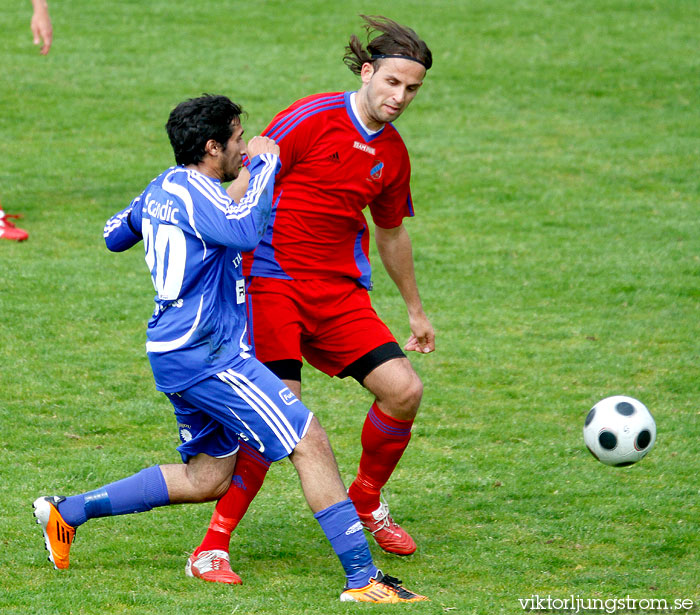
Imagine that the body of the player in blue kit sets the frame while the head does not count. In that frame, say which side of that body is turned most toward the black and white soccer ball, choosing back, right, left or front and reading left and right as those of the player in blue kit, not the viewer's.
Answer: front

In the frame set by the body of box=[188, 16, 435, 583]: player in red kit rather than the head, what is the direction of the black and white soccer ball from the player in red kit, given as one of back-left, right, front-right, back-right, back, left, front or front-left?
front-left

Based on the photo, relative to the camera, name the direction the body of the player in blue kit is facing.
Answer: to the viewer's right

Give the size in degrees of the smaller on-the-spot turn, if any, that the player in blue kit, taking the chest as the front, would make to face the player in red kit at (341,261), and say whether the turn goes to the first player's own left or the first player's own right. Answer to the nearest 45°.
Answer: approximately 45° to the first player's own left

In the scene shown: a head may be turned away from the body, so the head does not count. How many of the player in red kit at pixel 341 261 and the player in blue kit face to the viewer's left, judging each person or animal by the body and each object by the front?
0

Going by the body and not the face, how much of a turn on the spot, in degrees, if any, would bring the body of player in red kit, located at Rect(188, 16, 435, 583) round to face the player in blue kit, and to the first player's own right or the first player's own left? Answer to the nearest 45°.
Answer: approximately 90° to the first player's own right
